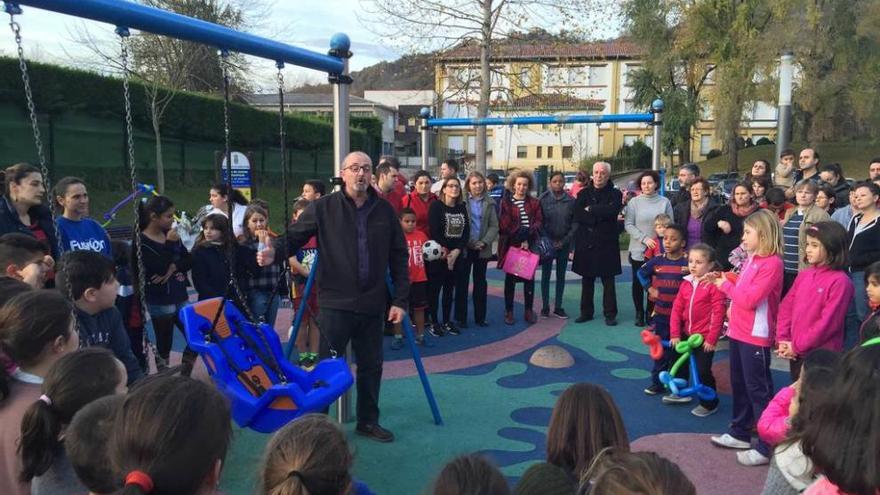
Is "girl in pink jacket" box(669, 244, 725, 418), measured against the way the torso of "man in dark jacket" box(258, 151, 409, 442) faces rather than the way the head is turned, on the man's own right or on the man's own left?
on the man's own left

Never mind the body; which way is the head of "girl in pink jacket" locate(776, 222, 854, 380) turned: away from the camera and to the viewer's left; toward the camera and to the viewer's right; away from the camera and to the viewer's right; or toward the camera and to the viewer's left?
toward the camera and to the viewer's left

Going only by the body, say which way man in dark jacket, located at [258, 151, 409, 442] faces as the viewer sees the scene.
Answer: toward the camera

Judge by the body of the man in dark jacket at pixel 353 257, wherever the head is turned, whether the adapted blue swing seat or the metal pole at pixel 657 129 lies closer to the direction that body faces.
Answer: the adapted blue swing seat

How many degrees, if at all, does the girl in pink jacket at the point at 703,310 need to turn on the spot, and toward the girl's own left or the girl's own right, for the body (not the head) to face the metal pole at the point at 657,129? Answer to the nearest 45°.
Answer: approximately 135° to the girl's own right
